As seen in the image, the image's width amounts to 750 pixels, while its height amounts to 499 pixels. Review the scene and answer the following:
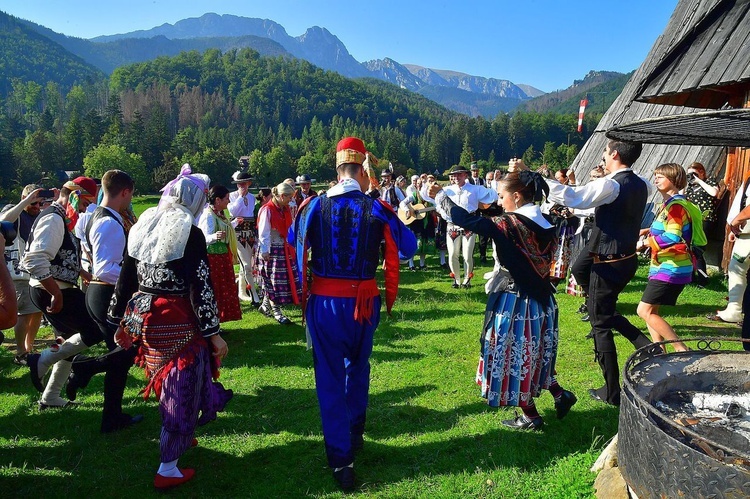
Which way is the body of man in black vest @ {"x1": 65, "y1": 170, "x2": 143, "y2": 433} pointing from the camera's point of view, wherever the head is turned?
to the viewer's right

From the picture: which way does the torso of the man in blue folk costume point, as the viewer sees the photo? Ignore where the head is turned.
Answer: away from the camera

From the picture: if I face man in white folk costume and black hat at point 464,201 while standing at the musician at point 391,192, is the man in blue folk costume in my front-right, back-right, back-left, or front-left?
front-right

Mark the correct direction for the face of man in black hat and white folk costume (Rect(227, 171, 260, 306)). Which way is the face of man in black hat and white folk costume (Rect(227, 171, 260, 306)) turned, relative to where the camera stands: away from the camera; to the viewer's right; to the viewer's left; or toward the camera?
toward the camera

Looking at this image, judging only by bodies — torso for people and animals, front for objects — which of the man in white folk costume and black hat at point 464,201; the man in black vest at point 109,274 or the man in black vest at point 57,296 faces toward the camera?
the man in white folk costume and black hat

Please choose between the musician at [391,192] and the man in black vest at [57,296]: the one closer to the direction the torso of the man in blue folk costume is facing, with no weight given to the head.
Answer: the musician

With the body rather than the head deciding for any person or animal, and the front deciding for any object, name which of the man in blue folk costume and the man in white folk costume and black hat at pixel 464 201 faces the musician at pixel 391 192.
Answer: the man in blue folk costume

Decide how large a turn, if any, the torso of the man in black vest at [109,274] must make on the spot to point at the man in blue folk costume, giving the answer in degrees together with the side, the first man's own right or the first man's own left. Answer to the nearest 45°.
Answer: approximately 45° to the first man's own right

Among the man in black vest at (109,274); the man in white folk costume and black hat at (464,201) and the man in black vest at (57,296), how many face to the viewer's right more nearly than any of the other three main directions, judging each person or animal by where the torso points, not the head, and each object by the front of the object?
2

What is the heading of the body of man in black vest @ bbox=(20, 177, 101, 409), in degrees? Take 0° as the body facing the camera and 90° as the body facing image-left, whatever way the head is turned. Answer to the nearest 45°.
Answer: approximately 270°

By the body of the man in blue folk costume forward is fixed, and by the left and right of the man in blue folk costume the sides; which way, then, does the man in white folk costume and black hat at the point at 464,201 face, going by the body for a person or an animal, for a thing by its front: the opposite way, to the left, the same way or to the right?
the opposite way

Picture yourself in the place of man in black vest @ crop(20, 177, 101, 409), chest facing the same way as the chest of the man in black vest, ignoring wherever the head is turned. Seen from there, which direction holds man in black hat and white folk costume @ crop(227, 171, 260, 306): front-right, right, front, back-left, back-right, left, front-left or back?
front-left

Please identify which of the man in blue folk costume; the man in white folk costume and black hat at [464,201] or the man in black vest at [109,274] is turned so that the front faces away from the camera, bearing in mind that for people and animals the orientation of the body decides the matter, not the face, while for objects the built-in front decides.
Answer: the man in blue folk costume

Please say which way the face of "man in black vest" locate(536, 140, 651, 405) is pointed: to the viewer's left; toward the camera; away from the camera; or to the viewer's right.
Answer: to the viewer's left

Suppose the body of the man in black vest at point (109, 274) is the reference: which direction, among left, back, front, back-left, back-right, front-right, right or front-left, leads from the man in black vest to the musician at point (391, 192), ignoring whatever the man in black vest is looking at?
front-left

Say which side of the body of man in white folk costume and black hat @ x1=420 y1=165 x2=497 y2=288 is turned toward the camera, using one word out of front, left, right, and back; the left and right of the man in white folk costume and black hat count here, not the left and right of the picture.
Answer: front
